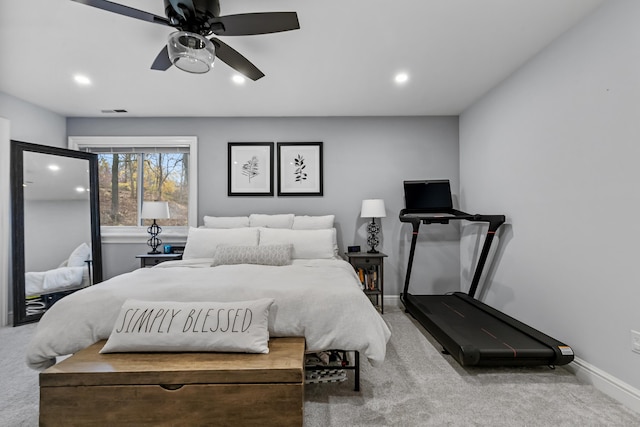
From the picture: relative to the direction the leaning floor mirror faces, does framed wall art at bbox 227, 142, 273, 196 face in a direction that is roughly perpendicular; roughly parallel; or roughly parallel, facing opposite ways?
roughly perpendicular

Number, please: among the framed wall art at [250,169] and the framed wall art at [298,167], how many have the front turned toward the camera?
2

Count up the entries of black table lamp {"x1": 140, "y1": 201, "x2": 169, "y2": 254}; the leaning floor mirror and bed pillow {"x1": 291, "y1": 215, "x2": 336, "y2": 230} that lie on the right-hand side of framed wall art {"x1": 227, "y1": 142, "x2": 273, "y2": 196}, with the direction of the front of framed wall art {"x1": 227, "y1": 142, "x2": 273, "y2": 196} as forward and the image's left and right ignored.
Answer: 2

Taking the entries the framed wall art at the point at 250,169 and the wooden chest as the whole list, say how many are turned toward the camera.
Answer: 2

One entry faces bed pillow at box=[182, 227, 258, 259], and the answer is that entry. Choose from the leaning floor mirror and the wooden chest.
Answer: the leaning floor mirror

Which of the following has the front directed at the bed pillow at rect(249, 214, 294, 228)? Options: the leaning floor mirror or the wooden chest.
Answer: the leaning floor mirror

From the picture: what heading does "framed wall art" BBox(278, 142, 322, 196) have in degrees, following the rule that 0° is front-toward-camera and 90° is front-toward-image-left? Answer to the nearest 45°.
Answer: approximately 0°

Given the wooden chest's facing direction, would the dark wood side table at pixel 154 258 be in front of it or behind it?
behind

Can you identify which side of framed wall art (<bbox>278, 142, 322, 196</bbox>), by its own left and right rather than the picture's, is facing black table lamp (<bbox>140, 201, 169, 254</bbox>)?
right

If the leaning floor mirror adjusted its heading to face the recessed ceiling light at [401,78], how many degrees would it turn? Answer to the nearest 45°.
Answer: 0° — it already faces it

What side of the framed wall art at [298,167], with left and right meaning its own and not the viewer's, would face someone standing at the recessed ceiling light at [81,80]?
right
